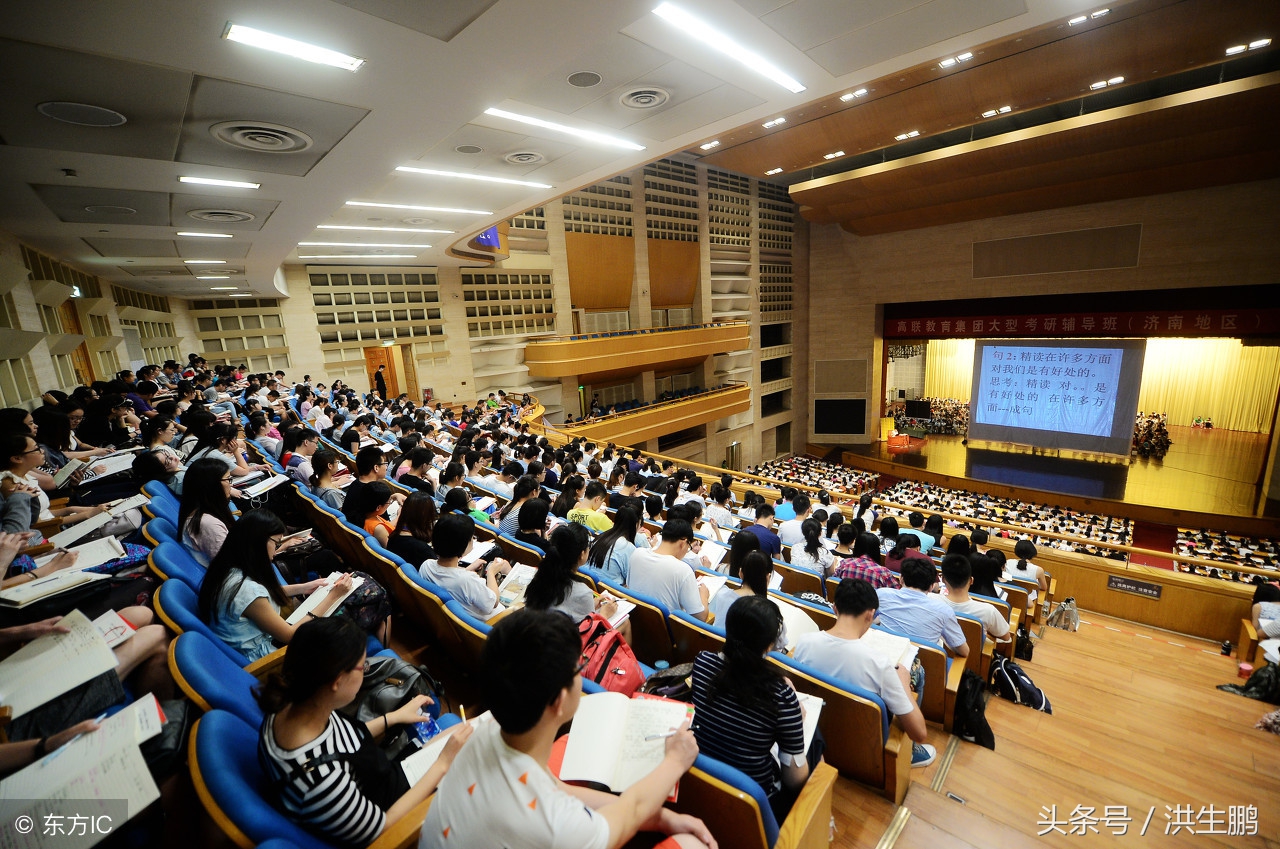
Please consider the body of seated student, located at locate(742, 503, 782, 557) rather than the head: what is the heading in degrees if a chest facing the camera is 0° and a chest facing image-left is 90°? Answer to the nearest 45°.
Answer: approximately 225°

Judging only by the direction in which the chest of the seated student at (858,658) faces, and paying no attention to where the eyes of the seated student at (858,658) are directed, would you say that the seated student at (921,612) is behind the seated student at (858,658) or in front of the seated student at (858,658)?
in front

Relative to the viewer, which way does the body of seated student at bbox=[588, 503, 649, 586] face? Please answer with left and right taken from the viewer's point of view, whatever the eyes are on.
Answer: facing away from the viewer and to the right of the viewer

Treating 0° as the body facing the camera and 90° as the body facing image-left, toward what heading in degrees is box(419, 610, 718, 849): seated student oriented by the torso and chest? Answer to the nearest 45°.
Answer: approximately 225°

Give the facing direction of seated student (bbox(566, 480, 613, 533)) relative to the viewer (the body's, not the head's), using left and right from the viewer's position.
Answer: facing away from the viewer and to the right of the viewer

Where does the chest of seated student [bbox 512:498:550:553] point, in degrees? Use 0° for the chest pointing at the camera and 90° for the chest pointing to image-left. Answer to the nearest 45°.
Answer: approximately 225°

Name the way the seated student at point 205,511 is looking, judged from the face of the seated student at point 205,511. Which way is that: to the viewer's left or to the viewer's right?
to the viewer's right

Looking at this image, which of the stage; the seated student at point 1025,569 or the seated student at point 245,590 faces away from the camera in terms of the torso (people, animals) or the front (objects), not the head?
the seated student at point 1025,569

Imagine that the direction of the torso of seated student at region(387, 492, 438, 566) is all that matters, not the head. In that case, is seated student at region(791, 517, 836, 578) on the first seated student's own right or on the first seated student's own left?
on the first seated student's own right

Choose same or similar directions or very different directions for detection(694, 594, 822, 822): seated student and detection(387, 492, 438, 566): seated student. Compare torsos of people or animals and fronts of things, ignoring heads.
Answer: same or similar directions

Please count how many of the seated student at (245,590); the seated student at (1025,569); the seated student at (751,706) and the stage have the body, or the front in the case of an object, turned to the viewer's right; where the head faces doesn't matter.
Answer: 1

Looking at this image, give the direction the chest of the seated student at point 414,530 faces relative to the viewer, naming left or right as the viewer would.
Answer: facing away from the viewer and to the right of the viewer

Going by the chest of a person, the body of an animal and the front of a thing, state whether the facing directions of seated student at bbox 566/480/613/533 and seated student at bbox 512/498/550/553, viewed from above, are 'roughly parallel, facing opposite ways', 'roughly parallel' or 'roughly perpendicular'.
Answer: roughly parallel

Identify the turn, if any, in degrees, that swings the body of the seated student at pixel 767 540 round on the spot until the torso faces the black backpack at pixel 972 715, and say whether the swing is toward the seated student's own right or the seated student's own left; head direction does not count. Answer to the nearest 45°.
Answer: approximately 90° to the seated student's own right

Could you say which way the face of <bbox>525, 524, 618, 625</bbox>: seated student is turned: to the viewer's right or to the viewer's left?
to the viewer's right

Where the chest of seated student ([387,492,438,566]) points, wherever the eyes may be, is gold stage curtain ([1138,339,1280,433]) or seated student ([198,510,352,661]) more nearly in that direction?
the gold stage curtain

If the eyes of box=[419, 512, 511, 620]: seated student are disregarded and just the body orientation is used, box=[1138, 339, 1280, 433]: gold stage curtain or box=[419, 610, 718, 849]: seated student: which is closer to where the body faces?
the gold stage curtain

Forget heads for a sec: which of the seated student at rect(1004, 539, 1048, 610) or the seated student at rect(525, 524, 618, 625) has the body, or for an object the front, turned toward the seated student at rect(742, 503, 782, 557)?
the seated student at rect(525, 524, 618, 625)

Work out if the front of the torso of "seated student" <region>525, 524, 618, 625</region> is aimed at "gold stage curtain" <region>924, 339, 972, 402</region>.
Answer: yes

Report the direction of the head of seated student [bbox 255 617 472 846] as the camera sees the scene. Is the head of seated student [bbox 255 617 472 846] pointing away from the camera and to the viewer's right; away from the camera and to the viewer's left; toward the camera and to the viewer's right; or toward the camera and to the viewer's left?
away from the camera and to the viewer's right
